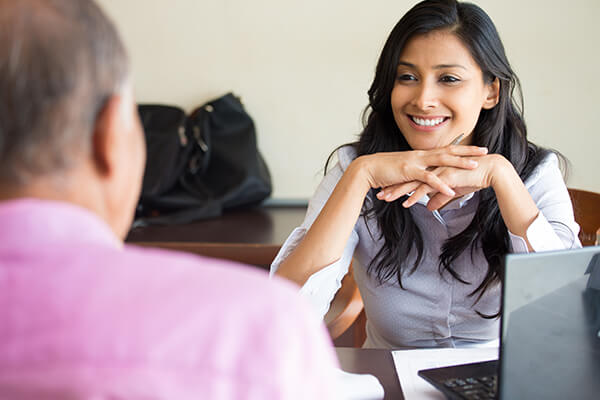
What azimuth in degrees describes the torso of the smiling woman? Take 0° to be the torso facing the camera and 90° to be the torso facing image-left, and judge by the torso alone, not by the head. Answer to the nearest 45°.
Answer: approximately 0°

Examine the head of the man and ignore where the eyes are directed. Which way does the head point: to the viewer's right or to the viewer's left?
to the viewer's right

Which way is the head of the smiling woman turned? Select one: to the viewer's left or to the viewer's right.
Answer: to the viewer's left

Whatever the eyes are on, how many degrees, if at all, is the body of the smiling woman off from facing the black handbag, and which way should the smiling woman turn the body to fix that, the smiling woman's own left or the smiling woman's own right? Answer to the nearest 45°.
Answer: approximately 135° to the smiling woman's own right

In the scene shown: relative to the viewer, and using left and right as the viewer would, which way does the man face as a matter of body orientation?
facing away from the viewer and to the right of the viewer
